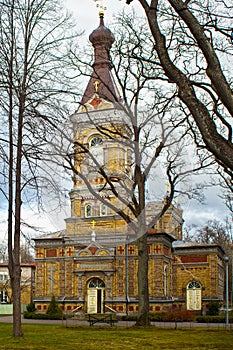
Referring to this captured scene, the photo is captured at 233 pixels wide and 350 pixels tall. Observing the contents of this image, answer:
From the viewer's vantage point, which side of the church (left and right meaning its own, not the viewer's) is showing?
front

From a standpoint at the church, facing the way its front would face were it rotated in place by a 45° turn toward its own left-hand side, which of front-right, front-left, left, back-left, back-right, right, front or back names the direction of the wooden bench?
front-right
